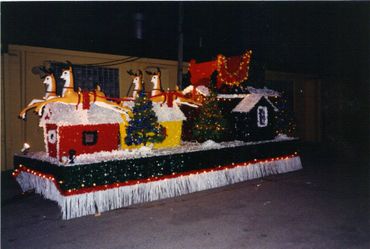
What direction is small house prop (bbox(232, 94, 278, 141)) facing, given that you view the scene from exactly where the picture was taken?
facing the viewer and to the right of the viewer

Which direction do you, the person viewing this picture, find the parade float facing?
facing the viewer and to the left of the viewer
